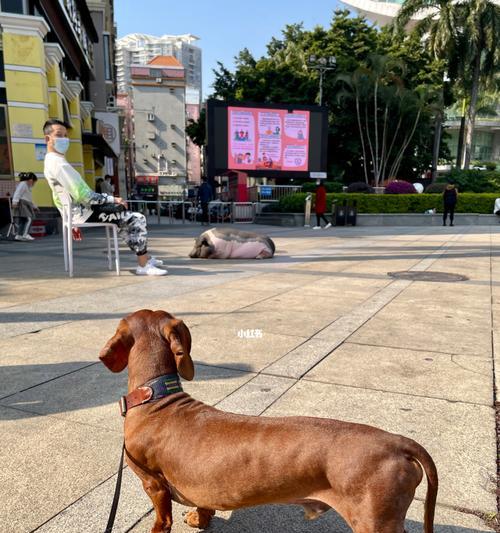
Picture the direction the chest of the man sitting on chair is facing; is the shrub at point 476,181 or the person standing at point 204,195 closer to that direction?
the shrub

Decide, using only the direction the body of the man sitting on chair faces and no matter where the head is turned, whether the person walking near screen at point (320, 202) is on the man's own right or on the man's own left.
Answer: on the man's own left

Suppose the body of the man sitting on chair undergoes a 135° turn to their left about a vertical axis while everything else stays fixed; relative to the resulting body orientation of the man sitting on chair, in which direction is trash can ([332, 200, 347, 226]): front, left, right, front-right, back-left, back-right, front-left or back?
right

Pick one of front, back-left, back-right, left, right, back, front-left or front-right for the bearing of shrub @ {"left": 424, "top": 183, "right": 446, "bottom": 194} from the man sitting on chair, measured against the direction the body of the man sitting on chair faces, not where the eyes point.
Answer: front-left

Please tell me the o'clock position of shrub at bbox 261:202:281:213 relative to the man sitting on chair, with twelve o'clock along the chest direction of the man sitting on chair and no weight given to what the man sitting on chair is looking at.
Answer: The shrub is roughly at 10 o'clock from the man sitting on chair.

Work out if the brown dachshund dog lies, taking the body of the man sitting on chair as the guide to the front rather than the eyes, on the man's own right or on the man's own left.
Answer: on the man's own right

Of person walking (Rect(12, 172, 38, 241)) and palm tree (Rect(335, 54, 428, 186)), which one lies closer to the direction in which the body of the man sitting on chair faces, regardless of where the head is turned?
the palm tree

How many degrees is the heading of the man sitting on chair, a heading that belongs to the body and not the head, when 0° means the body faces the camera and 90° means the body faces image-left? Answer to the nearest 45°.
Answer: approximately 270°

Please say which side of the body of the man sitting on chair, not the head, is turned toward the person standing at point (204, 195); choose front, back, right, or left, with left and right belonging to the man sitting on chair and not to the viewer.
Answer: left

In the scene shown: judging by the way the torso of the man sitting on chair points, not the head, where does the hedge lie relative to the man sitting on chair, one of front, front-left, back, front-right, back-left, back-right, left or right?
front-left

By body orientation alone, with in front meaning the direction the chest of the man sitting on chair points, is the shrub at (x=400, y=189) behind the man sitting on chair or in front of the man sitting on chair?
in front

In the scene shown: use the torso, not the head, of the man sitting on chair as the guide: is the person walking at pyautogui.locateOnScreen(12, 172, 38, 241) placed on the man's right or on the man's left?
on the man's left

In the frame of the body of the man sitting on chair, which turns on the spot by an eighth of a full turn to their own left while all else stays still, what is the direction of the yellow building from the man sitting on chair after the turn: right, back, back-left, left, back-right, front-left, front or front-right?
front-left

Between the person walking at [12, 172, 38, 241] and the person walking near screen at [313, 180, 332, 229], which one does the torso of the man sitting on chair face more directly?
the person walking near screen
